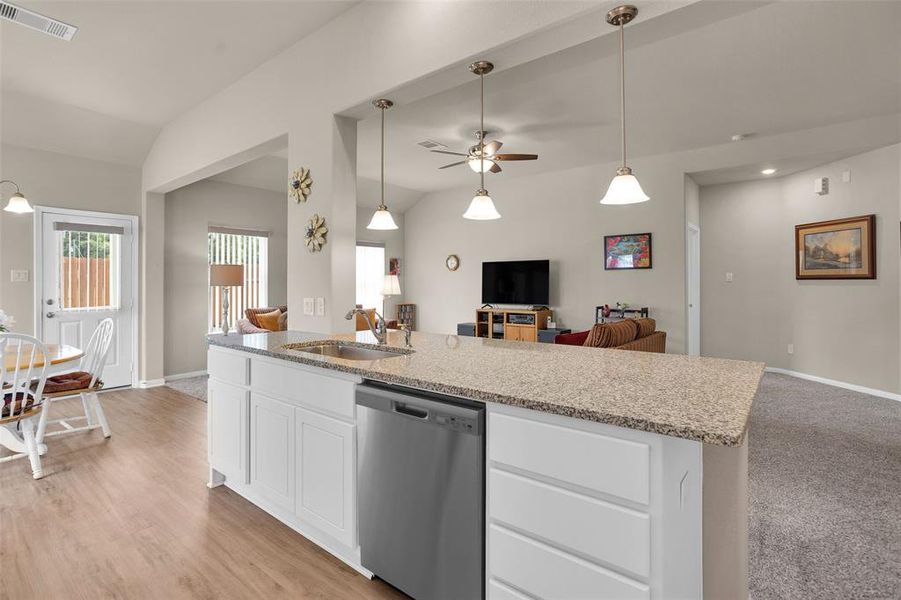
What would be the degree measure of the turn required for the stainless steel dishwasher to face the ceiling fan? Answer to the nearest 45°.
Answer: approximately 135° to its right

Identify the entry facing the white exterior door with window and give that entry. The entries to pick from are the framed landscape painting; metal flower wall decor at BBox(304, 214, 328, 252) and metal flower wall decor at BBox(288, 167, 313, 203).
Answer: the framed landscape painting

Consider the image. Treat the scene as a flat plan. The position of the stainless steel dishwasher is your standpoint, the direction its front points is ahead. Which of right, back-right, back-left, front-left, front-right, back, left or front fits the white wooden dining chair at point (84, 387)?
right

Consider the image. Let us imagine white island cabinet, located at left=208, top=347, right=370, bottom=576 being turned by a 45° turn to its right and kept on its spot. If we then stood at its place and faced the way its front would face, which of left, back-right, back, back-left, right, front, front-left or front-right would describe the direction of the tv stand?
back-right

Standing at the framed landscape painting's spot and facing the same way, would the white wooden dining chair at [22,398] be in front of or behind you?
in front

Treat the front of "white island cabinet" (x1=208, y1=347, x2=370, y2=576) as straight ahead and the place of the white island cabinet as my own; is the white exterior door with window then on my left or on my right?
on my right

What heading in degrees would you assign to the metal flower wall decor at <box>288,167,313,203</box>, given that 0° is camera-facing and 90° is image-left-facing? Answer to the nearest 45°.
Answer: approximately 45°

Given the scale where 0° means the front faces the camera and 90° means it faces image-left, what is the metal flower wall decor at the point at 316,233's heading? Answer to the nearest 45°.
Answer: approximately 45°

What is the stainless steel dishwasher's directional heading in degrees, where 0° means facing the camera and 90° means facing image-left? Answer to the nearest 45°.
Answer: approximately 45°

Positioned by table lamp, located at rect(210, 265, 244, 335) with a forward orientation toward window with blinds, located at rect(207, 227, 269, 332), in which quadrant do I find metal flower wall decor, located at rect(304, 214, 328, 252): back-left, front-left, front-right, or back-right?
back-right

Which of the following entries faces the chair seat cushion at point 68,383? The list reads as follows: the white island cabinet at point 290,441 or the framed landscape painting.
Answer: the framed landscape painting

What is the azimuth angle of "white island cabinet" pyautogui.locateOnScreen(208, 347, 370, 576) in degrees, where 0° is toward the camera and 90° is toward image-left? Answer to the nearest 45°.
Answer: approximately 45°
